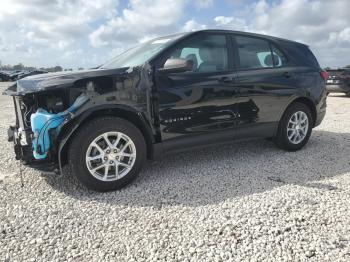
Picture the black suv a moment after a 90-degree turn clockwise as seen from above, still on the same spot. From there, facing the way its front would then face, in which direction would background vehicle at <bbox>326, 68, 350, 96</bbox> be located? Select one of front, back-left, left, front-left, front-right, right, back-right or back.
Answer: right

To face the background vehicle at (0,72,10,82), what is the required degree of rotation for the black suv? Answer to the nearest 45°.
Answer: approximately 90° to its right

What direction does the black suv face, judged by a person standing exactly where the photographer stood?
facing the viewer and to the left of the viewer
